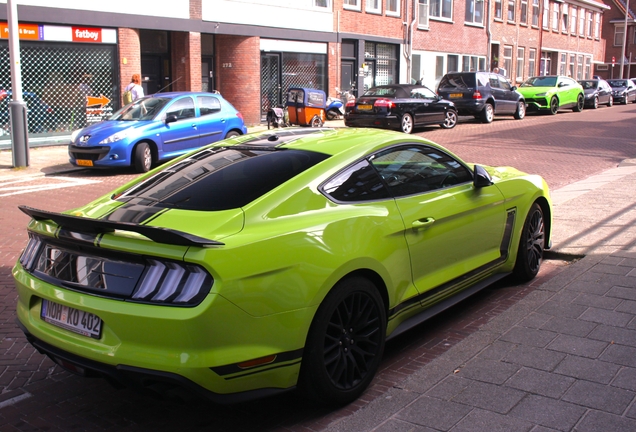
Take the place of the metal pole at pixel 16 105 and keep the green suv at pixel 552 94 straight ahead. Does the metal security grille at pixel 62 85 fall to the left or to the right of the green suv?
left

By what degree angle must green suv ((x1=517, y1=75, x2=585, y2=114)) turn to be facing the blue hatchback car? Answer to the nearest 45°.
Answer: approximately 45° to its left

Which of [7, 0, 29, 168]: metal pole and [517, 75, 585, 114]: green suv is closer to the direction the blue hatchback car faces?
the metal pole

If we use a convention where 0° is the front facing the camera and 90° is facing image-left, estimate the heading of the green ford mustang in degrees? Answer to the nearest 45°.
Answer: approximately 225°

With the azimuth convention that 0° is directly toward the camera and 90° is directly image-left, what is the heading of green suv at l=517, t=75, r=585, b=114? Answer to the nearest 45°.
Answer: approximately 45°

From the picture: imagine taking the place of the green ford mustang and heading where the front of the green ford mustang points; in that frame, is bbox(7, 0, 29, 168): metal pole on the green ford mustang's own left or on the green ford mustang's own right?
on the green ford mustang's own left

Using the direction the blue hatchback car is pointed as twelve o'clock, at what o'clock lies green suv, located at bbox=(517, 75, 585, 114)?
The green suv is roughly at 6 o'clock from the blue hatchback car.

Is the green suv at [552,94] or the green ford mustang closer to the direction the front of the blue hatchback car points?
the green ford mustang

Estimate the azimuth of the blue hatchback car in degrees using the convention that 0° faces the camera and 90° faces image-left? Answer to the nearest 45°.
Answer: approximately 45°

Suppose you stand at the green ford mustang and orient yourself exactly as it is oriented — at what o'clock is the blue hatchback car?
The blue hatchback car is roughly at 10 o'clock from the green ford mustang.

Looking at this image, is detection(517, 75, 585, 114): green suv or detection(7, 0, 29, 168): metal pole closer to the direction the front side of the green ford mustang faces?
the green suv

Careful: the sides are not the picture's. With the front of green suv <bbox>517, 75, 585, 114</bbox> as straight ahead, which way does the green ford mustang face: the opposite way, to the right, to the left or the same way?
the opposite way

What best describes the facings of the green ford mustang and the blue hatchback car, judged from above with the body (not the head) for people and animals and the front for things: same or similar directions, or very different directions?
very different directions

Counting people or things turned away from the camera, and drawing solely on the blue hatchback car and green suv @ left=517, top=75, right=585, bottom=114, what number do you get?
0
